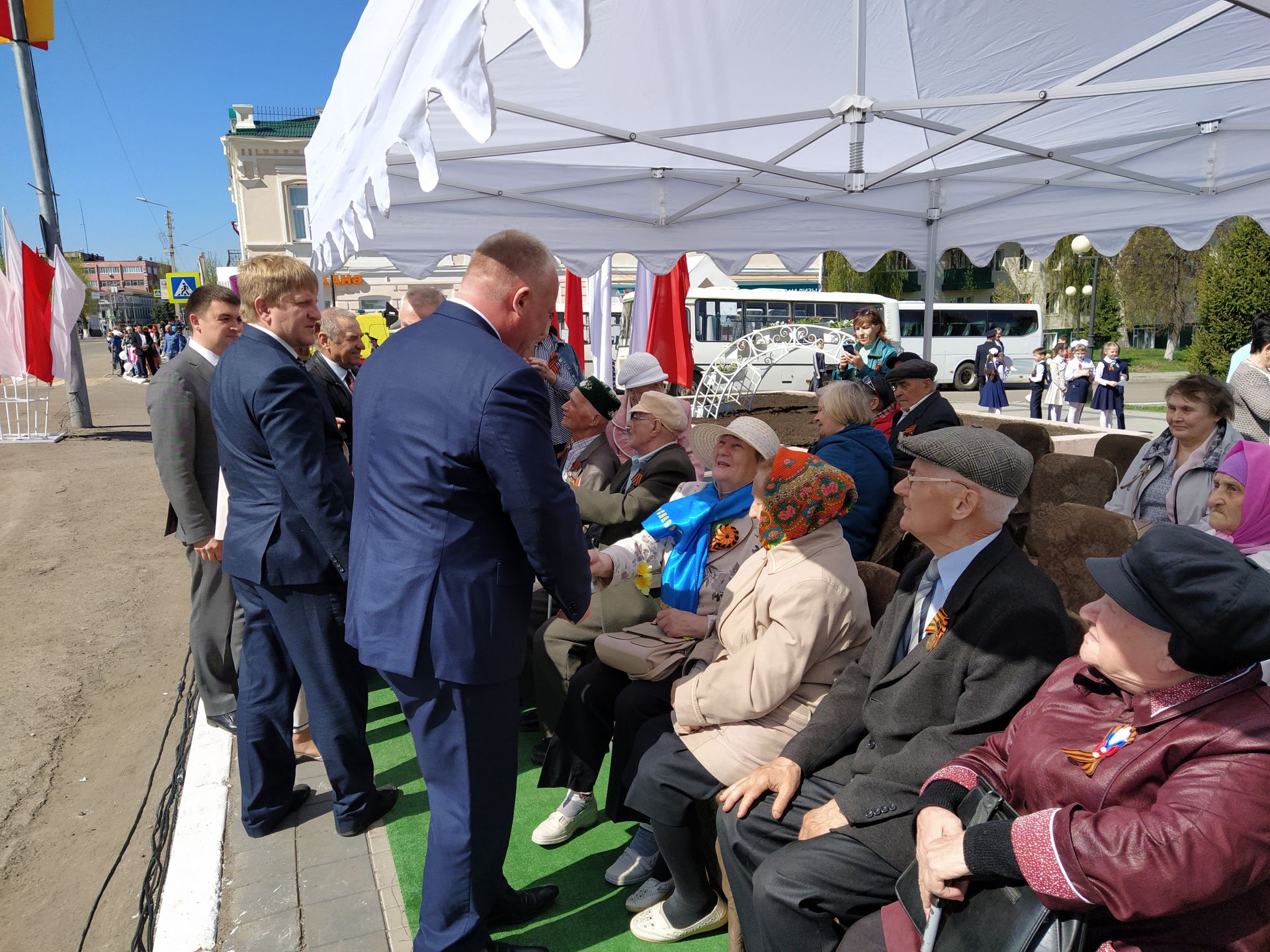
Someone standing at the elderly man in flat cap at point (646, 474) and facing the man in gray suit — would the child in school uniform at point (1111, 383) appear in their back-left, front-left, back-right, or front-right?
back-right

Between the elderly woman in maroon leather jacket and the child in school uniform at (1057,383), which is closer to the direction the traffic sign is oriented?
the elderly woman in maroon leather jacket

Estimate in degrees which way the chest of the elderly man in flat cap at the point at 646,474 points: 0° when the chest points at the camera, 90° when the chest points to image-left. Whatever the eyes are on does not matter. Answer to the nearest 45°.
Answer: approximately 90°

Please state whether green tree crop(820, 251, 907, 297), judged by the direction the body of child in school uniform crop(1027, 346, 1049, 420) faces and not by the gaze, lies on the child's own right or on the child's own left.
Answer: on the child's own right

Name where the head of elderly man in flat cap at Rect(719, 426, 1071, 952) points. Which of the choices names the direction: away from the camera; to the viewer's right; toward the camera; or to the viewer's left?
to the viewer's left

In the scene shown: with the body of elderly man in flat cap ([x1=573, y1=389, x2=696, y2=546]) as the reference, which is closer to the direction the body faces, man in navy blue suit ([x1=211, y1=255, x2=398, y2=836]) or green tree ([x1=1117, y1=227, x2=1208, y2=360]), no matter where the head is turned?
the man in navy blue suit

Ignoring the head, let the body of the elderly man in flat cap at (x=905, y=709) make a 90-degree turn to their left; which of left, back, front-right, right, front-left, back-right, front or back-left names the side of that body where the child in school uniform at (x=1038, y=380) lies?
back-left

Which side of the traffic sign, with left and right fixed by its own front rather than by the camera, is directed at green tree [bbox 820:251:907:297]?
left

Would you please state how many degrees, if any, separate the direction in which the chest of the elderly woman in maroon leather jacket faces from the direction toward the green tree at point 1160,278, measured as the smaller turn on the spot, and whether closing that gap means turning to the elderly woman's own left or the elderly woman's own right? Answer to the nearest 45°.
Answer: approximately 135° to the elderly woman's own right

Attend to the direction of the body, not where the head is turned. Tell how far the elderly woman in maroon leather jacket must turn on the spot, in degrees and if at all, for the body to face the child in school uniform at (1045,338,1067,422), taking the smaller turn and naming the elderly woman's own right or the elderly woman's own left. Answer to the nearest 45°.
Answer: approximately 135° to the elderly woman's own right

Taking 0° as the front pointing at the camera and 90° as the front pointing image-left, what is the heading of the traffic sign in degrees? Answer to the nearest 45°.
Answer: approximately 0°

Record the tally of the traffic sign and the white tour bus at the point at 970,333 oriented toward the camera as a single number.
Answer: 1
